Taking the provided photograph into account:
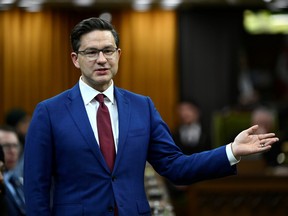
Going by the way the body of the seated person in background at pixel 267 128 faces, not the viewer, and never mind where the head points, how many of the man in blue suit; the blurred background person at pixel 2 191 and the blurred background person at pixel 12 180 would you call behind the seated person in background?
0

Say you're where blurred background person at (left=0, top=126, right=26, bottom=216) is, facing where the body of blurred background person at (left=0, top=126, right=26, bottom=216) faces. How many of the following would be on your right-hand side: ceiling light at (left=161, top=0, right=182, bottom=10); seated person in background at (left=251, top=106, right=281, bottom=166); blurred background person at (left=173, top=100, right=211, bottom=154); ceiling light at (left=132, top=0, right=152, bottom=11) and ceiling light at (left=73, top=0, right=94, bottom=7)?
0

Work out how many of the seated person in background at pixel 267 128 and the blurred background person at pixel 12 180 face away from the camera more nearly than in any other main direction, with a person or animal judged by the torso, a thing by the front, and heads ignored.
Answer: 0

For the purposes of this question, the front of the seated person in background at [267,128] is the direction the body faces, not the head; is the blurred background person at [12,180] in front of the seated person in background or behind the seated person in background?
in front

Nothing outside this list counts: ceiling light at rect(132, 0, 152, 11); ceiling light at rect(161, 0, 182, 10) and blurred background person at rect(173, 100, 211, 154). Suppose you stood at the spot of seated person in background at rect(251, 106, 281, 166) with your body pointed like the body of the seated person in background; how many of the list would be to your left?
0

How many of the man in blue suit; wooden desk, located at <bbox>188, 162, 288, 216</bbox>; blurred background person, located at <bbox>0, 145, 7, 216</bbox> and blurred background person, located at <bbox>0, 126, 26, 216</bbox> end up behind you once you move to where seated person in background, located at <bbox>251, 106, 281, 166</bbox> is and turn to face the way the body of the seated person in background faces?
0

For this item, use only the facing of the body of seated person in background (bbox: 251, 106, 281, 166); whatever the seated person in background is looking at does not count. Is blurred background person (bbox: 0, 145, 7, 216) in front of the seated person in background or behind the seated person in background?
in front

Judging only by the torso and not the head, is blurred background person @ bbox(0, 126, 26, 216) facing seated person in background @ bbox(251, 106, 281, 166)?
no

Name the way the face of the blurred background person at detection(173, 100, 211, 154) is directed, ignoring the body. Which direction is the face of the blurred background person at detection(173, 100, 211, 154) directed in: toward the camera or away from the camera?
toward the camera

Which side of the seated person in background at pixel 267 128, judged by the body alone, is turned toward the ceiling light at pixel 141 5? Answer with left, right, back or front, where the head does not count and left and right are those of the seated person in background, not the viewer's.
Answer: right

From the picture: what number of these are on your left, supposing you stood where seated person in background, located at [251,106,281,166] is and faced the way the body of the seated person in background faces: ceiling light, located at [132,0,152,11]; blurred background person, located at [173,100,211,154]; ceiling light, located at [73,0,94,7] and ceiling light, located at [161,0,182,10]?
0

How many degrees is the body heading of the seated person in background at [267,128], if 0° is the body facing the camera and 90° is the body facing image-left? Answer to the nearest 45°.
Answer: approximately 45°

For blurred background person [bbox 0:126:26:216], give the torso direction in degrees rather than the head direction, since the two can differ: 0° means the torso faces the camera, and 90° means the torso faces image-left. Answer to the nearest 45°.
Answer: approximately 315°
